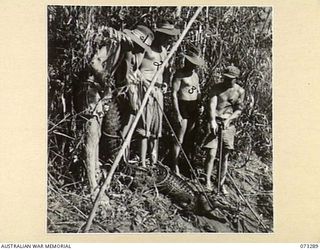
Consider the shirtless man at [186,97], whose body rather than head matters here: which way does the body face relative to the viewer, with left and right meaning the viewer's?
facing the viewer and to the right of the viewer
